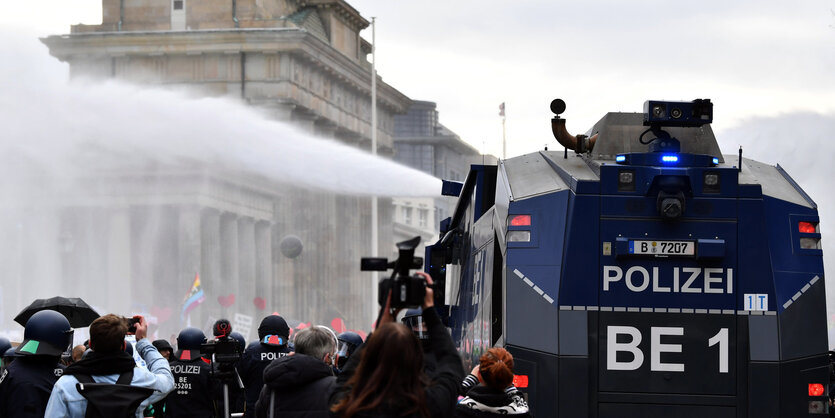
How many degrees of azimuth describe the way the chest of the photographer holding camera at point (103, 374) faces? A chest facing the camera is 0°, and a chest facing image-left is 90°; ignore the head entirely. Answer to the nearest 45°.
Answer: approximately 180°

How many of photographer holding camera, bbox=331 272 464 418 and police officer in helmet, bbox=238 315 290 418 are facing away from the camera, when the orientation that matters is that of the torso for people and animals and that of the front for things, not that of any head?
2

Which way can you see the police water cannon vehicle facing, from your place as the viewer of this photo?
facing away from the viewer

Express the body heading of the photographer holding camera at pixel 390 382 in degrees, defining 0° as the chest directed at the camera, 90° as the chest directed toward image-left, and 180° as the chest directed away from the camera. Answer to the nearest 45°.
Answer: approximately 180°

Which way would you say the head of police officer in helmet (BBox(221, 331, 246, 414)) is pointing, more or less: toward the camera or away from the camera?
away from the camera

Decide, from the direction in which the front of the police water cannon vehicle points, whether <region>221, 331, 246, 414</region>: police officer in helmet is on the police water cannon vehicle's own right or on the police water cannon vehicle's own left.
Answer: on the police water cannon vehicle's own left

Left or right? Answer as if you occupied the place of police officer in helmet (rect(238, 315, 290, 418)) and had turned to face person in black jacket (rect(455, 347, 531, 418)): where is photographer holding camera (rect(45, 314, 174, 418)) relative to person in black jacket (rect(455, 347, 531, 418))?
right

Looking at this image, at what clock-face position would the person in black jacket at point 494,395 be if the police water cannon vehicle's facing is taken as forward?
The person in black jacket is roughly at 7 o'clock from the police water cannon vehicle.

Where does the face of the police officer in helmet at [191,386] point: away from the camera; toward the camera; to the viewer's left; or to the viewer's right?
away from the camera

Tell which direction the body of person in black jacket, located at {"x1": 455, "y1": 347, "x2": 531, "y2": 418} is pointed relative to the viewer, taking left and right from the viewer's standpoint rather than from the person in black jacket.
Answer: facing away from the viewer

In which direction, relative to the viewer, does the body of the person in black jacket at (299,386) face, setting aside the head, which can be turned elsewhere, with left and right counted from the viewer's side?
facing away from the viewer and to the right of the viewer

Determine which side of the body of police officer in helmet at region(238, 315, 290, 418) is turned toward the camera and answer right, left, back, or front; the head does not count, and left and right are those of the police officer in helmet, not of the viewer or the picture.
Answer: back

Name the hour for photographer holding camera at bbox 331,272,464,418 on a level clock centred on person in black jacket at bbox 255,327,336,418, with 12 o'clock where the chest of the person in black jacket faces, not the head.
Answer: The photographer holding camera is roughly at 4 o'clock from the person in black jacket.

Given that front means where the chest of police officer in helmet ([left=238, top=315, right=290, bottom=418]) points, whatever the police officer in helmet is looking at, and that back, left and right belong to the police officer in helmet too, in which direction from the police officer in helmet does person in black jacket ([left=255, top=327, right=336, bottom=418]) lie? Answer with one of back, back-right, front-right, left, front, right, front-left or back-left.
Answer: back

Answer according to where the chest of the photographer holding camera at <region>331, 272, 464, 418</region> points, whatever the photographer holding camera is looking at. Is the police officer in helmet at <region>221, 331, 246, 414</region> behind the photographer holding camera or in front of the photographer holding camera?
in front

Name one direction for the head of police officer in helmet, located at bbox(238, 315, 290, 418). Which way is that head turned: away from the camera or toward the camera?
away from the camera
